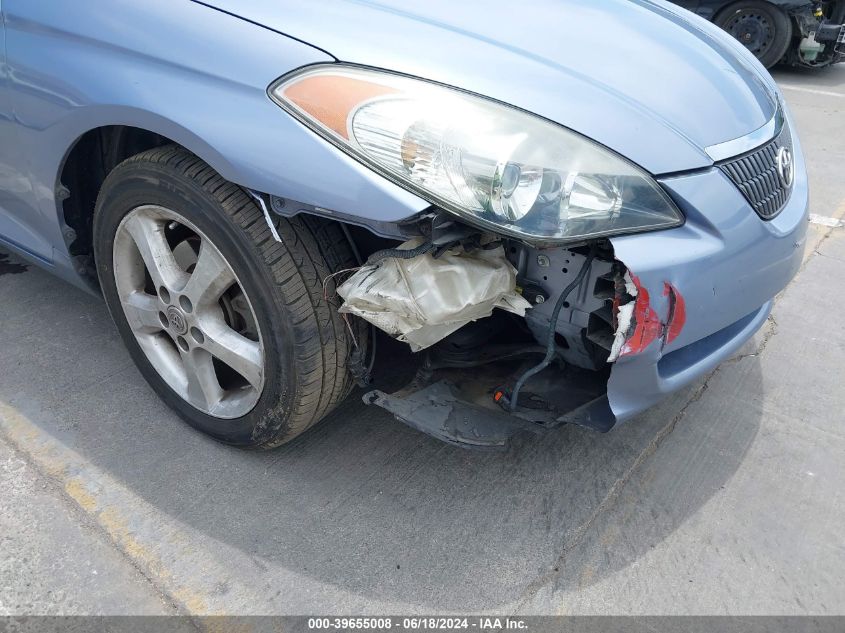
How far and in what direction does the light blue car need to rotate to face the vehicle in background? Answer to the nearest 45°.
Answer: approximately 90° to its left

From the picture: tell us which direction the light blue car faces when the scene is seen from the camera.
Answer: facing the viewer and to the right of the viewer
